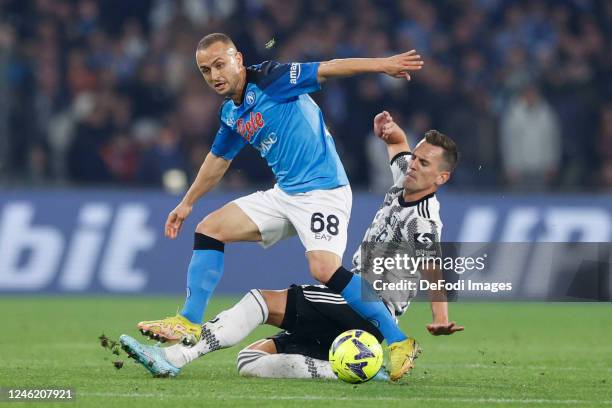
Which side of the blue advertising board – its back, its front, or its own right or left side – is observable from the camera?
front

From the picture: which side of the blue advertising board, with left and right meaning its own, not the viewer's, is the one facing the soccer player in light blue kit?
front

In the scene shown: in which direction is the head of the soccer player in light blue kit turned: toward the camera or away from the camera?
toward the camera

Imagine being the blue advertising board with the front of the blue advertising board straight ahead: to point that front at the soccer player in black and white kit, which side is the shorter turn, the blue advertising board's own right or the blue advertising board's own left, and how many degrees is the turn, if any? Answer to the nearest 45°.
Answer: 0° — it already faces them

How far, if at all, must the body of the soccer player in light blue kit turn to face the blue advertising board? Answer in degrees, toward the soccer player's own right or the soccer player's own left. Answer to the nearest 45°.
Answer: approximately 135° to the soccer player's own right

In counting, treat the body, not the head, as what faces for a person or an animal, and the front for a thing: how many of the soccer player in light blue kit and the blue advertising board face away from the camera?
0

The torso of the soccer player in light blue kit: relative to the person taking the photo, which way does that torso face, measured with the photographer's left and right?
facing the viewer and to the left of the viewer
